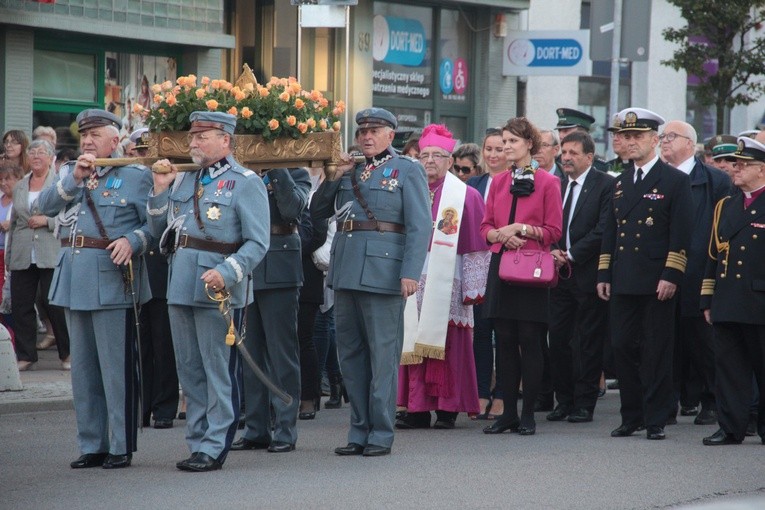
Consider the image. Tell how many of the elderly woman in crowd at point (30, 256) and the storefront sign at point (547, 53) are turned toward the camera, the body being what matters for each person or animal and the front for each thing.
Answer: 2

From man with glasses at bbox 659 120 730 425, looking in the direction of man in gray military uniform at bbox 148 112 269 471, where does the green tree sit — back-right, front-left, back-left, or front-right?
back-right

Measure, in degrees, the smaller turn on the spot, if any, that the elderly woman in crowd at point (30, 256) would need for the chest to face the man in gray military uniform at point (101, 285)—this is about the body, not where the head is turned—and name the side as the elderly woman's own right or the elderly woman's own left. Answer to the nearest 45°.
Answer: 0° — they already face them

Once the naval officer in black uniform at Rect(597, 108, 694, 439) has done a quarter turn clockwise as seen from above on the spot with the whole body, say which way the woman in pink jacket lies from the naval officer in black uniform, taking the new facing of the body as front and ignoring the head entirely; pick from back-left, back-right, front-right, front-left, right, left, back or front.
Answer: front-left

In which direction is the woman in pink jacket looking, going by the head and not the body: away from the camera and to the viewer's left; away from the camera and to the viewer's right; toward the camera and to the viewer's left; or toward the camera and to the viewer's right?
toward the camera and to the viewer's left

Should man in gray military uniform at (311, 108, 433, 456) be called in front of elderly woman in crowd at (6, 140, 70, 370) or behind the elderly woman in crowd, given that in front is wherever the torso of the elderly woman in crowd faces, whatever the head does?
in front

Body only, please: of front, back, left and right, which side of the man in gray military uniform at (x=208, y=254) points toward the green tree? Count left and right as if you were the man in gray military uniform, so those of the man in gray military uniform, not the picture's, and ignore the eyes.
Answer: back

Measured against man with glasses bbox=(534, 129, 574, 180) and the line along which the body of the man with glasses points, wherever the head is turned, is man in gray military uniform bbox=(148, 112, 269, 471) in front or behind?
in front

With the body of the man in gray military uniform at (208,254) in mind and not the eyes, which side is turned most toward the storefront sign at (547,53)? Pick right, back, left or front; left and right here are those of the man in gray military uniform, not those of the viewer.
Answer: back

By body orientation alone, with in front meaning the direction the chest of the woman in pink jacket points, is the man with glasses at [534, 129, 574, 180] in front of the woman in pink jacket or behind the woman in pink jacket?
behind

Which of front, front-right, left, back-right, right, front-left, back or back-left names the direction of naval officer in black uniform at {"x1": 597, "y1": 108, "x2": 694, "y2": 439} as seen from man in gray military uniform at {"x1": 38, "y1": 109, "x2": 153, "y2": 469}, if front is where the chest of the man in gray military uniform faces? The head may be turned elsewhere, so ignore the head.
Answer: back-left

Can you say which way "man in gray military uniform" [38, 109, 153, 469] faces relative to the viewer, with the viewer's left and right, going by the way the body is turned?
facing the viewer and to the left of the viewer
